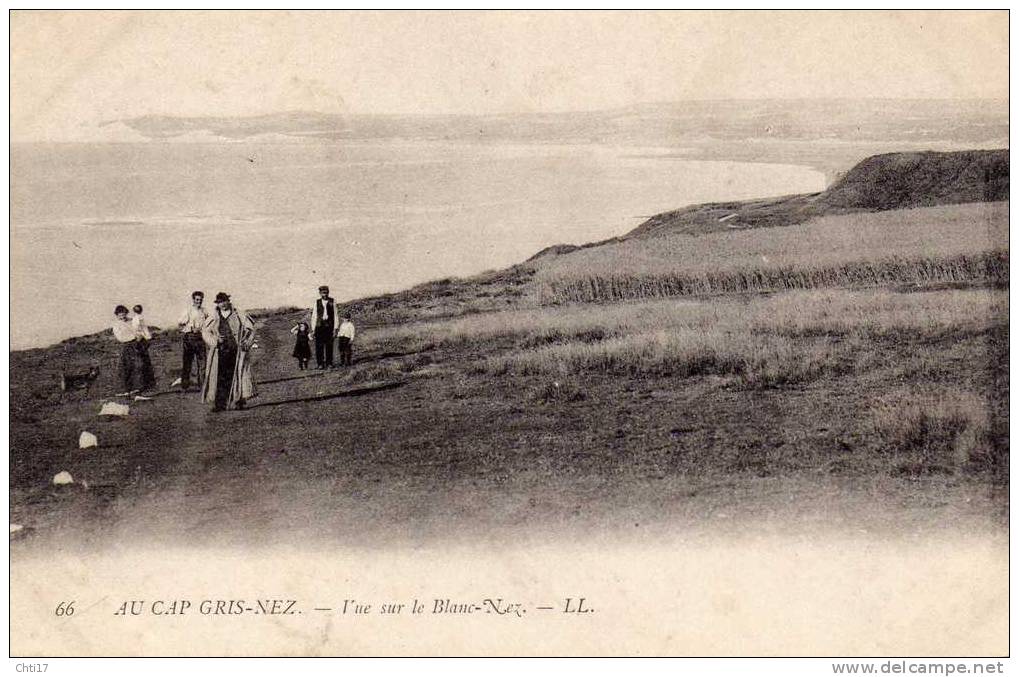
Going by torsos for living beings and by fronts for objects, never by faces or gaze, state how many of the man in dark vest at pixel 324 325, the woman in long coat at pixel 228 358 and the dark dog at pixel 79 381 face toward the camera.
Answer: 2

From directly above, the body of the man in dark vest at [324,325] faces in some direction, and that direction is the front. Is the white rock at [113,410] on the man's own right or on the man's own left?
on the man's own right

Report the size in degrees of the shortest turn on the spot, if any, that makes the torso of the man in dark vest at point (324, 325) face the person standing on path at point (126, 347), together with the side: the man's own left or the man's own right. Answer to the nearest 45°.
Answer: approximately 90° to the man's own right

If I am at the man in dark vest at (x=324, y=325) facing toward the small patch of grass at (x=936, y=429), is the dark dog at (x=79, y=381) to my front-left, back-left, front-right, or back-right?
back-right

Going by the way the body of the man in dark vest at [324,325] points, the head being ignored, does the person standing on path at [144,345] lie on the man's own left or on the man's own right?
on the man's own right

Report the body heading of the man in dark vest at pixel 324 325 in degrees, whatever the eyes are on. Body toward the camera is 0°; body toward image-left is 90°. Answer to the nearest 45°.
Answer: approximately 0°

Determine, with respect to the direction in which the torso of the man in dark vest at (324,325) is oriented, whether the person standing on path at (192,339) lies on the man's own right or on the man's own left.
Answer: on the man's own right
